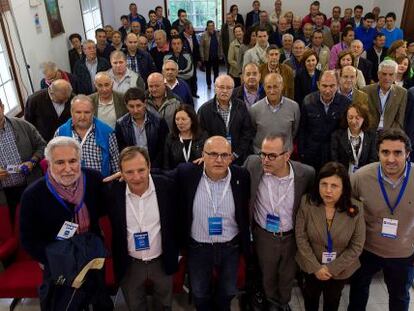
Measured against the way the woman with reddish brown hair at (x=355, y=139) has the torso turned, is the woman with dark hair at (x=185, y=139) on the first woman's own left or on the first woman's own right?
on the first woman's own right

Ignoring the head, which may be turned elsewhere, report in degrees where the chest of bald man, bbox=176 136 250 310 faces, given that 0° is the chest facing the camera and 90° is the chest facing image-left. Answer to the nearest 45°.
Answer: approximately 0°

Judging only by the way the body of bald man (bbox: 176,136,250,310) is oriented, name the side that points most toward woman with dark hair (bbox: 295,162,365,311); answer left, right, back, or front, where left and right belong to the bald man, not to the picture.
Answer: left

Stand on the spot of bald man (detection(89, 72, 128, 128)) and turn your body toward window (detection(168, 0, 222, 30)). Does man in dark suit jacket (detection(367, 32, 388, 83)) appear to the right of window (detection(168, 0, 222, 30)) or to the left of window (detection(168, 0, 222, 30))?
right

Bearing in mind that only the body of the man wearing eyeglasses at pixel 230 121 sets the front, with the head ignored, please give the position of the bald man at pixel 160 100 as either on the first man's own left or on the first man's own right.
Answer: on the first man's own right

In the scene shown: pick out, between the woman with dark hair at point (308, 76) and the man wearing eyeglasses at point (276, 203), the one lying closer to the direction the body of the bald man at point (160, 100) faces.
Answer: the man wearing eyeglasses

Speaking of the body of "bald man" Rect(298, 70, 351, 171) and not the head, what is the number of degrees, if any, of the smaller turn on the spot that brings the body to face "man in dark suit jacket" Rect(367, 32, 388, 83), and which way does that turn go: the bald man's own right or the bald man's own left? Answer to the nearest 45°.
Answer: approximately 180°

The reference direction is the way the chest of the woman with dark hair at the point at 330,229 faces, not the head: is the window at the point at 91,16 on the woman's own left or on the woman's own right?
on the woman's own right
